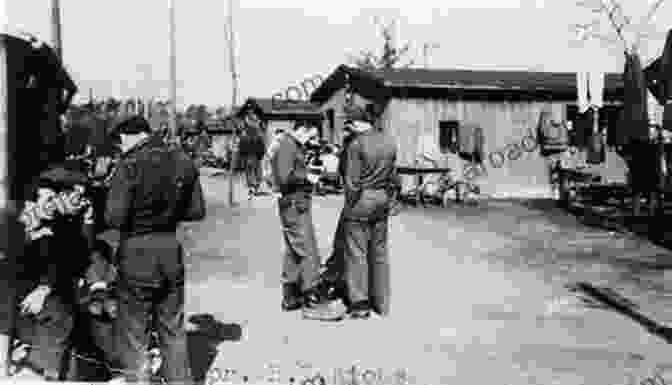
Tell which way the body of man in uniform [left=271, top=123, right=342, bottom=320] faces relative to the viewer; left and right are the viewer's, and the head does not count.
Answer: facing to the right of the viewer

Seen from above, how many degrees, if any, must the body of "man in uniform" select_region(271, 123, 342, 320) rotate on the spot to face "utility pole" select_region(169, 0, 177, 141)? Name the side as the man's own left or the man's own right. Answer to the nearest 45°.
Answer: approximately 90° to the man's own left

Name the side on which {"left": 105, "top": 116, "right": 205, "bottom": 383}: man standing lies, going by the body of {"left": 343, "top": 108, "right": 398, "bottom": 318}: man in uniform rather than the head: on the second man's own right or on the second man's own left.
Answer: on the second man's own left

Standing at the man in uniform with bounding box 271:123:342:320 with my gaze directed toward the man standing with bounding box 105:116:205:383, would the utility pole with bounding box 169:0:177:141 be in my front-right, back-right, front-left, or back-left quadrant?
back-right

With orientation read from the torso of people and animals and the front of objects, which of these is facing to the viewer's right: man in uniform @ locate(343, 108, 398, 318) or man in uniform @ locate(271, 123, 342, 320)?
man in uniform @ locate(271, 123, 342, 320)

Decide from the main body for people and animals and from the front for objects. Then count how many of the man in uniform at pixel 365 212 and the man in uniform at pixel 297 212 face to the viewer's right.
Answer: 1

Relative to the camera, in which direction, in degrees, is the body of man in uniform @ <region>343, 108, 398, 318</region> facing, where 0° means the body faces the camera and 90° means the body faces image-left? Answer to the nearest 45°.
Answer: approximately 135°

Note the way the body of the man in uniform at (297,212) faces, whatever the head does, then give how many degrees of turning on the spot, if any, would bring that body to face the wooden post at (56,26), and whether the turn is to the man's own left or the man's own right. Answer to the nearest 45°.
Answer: approximately 180°
